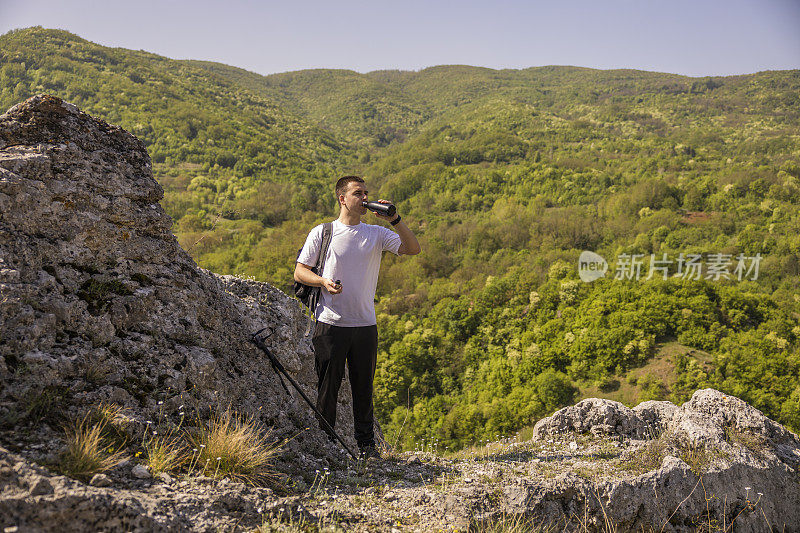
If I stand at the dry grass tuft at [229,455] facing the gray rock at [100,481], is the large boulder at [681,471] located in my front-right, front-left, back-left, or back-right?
back-left

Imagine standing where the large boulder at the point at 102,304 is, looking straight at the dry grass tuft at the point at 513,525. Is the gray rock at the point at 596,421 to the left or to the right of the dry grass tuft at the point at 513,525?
left

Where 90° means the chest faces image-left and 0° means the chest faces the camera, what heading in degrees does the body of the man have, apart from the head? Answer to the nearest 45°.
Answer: approximately 315°

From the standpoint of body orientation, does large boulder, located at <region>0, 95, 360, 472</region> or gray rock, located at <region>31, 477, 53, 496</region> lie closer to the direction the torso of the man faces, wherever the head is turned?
the gray rock

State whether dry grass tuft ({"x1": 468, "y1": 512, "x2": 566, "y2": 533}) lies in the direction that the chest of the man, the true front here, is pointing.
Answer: yes

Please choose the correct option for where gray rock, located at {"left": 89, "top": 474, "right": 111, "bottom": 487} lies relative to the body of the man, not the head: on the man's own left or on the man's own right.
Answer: on the man's own right

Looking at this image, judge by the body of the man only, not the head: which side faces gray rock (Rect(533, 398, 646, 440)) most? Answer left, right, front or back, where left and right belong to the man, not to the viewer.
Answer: left

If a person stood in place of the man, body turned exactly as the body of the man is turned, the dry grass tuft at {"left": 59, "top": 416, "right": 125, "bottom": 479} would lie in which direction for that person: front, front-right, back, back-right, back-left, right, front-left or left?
right

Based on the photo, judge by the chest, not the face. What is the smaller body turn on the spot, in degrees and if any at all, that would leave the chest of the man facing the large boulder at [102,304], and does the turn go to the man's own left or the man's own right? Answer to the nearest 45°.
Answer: approximately 135° to the man's own right

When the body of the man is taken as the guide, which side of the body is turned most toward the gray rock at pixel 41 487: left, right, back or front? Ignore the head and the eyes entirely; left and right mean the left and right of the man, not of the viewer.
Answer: right

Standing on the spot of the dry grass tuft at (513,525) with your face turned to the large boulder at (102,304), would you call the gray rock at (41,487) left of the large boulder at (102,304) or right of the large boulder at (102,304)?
left

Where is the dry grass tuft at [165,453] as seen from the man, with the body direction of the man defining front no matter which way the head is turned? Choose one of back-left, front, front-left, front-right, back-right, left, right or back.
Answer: right

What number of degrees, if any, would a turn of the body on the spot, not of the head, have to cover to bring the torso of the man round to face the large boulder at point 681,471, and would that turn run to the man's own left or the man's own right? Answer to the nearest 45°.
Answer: approximately 45° to the man's own left

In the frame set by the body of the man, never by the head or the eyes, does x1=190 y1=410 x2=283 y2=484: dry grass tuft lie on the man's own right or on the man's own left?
on the man's own right
